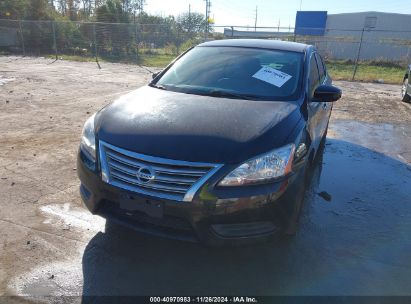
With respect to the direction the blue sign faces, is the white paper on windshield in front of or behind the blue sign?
in front

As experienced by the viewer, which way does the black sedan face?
facing the viewer and to the left of the viewer

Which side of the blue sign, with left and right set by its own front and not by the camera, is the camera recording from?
front

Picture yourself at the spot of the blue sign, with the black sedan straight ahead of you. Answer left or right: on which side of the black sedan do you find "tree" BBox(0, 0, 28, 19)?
right

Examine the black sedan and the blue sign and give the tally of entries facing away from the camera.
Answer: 0

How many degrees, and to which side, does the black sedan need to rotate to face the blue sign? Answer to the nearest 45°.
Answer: approximately 135° to its right

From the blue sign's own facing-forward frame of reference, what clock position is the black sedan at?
The black sedan is roughly at 12 o'clock from the blue sign.

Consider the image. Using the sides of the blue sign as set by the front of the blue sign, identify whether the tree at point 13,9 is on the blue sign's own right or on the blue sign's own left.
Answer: on the blue sign's own right
